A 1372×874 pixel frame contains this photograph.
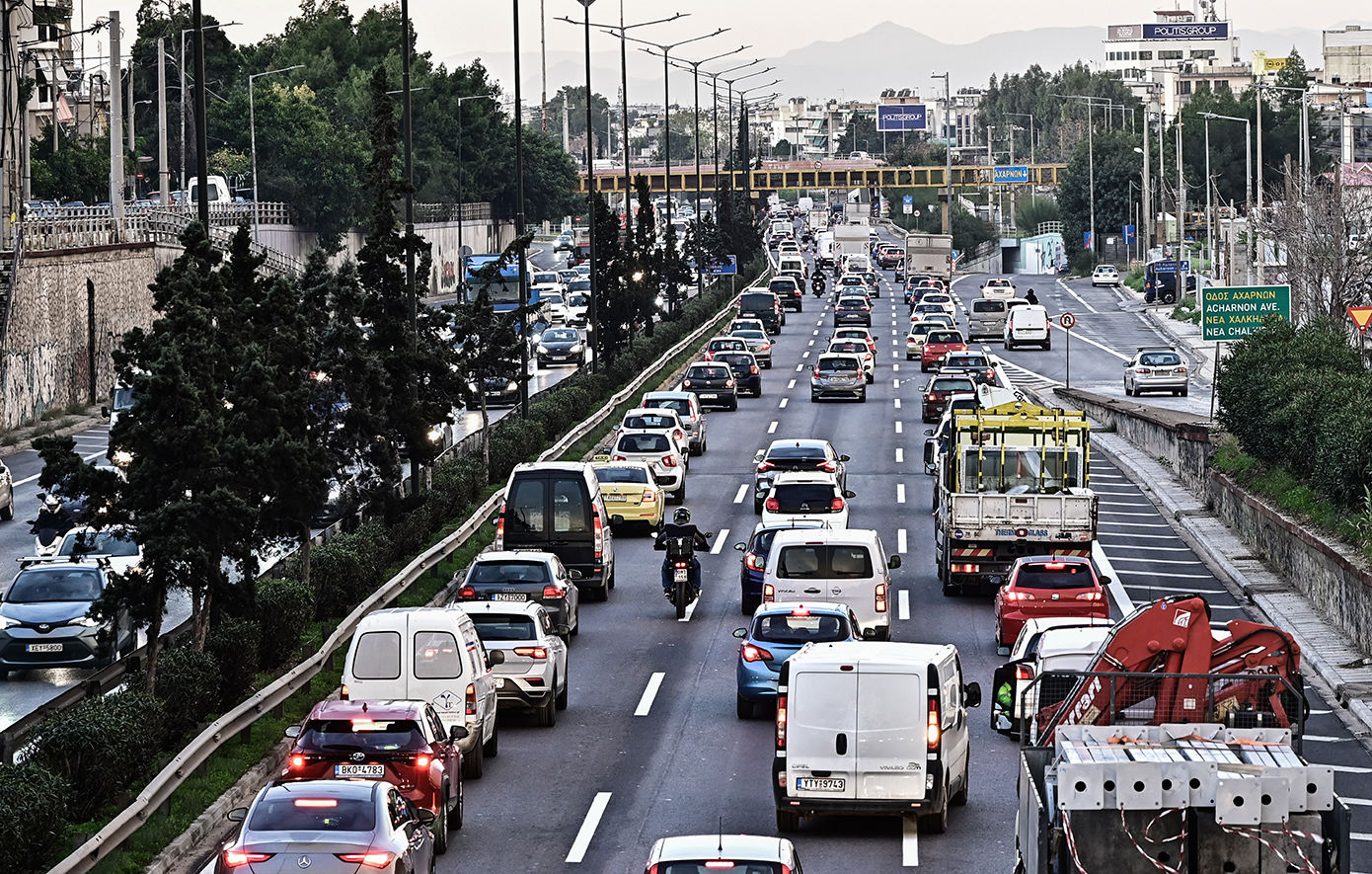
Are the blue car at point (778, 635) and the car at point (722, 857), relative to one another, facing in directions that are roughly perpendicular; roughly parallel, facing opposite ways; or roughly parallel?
roughly parallel

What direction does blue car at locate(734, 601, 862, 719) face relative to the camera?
away from the camera

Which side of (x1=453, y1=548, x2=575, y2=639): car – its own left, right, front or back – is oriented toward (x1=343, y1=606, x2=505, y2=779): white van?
back

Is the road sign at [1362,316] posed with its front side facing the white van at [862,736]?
yes

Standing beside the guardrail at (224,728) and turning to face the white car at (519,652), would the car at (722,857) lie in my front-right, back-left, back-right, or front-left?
back-right

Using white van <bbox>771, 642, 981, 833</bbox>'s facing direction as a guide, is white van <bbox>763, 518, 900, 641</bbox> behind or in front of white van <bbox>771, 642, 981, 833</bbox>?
in front

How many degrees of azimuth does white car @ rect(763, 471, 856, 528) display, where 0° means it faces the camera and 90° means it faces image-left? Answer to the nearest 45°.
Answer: approximately 180°

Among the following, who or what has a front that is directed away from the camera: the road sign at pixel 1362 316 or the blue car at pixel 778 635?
the blue car

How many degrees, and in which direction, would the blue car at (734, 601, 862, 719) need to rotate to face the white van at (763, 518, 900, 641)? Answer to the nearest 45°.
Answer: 0° — it already faces it

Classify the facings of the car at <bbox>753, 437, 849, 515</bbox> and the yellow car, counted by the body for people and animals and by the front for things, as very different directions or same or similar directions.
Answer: same or similar directions

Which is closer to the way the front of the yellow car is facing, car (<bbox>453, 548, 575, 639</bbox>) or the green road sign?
the green road sign

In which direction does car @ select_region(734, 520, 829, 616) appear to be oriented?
away from the camera

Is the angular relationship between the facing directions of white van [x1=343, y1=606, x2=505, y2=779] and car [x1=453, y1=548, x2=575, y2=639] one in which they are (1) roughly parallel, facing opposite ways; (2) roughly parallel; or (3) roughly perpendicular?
roughly parallel

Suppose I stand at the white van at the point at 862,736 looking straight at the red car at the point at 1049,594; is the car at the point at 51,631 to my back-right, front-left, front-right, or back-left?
front-left

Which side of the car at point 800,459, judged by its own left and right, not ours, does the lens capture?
back

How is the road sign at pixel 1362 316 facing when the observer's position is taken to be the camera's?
facing the viewer

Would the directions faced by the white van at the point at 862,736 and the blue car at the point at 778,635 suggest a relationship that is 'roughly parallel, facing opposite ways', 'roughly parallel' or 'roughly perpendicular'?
roughly parallel

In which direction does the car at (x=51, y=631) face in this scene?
toward the camera

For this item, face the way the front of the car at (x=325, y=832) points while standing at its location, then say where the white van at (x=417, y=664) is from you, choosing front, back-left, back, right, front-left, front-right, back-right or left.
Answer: front

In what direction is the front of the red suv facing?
away from the camera

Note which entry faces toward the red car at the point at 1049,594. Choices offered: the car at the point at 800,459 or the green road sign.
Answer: the green road sign
